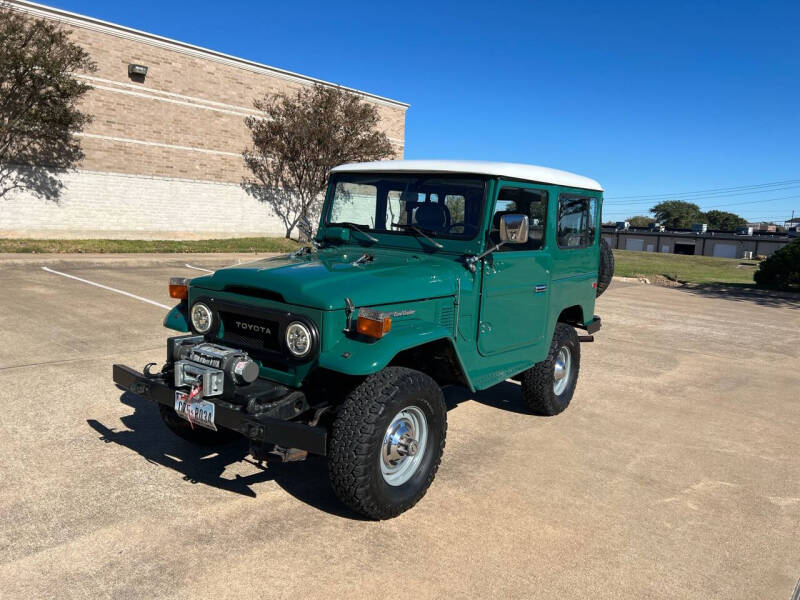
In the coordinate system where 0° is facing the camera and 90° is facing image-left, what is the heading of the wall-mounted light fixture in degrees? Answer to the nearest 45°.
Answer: approximately 315°

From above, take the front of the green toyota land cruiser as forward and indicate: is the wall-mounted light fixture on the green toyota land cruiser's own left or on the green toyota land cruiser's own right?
on the green toyota land cruiser's own right

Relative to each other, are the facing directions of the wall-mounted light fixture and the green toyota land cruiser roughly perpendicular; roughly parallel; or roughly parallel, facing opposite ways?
roughly perpendicular

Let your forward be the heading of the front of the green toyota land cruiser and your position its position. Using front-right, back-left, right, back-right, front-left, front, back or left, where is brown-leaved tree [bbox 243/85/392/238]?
back-right

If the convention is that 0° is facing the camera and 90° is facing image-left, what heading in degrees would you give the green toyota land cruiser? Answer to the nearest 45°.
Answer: approximately 45°

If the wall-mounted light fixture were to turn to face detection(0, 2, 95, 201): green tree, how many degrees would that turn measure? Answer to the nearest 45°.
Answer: approximately 90° to its right

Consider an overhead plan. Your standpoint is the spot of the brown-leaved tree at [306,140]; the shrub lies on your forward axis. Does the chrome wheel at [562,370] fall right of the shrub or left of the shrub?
right

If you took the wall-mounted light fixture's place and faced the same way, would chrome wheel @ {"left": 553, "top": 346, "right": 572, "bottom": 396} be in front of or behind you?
in front

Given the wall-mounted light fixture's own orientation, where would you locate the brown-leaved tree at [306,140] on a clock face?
The brown-leaved tree is roughly at 10 o'clock from the wall-mounted light fixture.

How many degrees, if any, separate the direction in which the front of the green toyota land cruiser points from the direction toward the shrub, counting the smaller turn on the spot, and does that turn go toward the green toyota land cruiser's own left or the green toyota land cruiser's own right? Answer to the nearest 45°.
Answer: approximately 180°

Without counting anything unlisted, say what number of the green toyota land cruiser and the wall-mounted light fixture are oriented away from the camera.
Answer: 0
